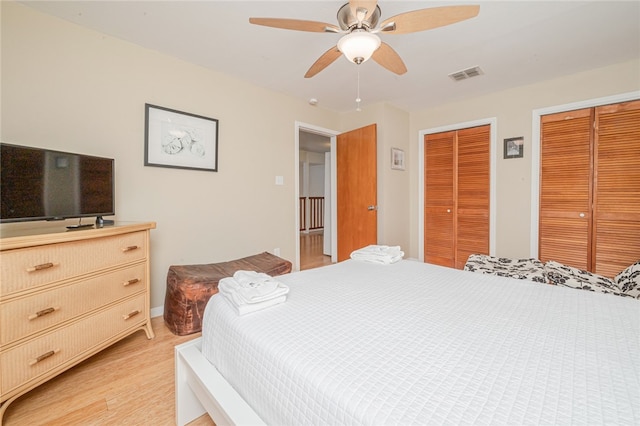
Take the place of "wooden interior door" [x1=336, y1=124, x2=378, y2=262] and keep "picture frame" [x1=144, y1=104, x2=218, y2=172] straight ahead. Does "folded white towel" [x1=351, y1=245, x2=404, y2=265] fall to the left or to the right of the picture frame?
left

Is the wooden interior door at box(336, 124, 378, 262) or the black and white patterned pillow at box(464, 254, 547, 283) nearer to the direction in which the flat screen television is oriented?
the black and white patterned pillow

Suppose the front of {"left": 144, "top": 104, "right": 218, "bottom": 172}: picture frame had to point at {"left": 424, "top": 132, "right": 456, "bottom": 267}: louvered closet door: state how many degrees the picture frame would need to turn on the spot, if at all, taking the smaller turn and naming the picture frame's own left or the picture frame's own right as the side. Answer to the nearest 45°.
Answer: approximately 45° to the picture frame's own left

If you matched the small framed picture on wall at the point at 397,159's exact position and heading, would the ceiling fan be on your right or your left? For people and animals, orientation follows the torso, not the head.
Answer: on your right

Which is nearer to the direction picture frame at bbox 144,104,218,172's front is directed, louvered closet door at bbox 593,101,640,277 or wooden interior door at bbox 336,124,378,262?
the louvered closet door

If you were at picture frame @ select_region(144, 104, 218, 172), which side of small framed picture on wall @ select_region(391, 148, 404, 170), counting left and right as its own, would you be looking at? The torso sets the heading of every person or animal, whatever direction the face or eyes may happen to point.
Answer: right

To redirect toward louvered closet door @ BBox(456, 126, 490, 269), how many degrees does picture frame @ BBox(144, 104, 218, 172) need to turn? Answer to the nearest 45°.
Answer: approximately 45° to its left

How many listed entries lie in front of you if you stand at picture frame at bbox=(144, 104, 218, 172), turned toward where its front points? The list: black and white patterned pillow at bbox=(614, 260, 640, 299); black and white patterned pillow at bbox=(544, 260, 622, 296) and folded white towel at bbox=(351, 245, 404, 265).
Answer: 3

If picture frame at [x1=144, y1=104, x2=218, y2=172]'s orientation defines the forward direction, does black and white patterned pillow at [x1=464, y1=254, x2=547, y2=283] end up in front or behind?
in front

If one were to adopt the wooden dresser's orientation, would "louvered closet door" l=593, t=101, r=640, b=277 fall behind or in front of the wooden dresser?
in front
